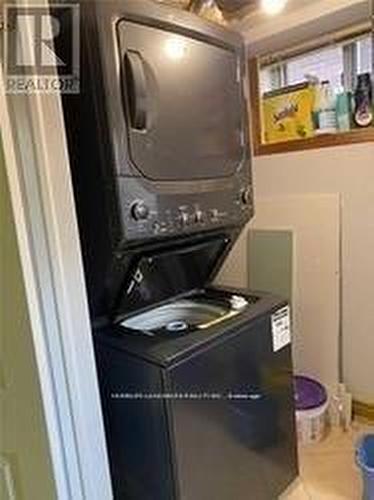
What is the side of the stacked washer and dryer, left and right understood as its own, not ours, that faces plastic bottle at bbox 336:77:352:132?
left

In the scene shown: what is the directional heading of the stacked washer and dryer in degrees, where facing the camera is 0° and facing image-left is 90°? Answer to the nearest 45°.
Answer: approximately 315°

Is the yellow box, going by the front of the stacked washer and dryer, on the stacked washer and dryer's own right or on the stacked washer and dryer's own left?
on the stacked washer and dryer's own left

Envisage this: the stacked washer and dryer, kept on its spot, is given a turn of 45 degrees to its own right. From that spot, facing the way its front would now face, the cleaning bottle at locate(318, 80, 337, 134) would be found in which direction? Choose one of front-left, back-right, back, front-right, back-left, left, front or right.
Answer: back-left

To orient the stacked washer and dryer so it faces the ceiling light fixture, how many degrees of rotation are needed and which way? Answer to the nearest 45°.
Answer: approximately 90° to its left

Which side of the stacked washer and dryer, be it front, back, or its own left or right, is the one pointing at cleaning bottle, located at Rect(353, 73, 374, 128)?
left
